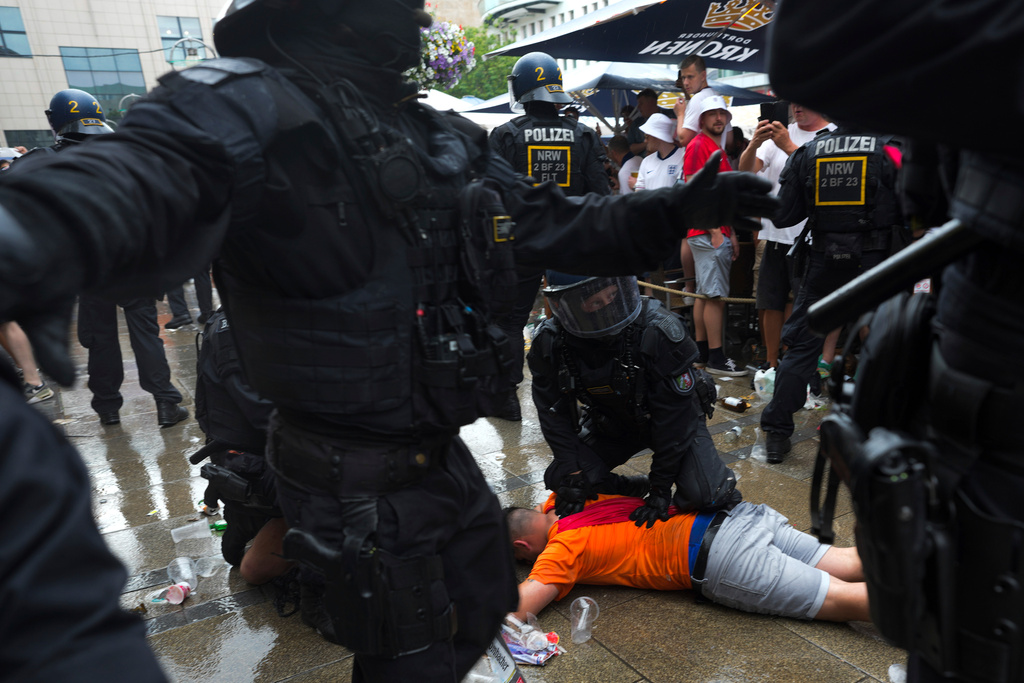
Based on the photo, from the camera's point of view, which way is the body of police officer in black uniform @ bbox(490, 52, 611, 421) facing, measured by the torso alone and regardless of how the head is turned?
away from the camera

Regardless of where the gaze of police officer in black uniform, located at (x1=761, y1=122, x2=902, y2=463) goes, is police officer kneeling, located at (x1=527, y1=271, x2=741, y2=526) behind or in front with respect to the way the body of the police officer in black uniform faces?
behind

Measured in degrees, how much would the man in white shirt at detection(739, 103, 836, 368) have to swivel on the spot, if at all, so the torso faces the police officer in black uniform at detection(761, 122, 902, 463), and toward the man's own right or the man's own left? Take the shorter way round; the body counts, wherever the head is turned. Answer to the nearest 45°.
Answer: approximately 45° to the man's own left

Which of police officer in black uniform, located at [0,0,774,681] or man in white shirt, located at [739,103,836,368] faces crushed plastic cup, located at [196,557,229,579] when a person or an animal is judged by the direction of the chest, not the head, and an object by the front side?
the man in white shirt

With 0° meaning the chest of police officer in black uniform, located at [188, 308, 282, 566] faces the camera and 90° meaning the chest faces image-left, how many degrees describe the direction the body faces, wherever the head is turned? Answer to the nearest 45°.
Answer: approximately 270°

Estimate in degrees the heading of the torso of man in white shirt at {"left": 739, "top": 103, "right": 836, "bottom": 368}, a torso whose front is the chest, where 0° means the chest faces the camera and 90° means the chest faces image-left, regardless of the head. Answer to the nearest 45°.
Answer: approximately 45°

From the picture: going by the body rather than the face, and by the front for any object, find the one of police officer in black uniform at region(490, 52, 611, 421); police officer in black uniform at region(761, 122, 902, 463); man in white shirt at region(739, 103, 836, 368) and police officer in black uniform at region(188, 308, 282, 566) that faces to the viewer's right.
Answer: police officer in black uniform at region(188, 308, 282, 566)

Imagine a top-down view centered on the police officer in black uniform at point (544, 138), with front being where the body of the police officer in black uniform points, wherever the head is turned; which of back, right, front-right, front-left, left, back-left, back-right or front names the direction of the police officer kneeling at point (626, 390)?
back

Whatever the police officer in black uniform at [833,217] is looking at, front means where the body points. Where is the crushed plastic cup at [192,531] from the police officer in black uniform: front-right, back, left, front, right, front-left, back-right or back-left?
back-left

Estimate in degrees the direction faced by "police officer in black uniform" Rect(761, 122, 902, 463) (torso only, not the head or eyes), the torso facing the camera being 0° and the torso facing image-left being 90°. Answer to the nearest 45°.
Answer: approximately 180°
